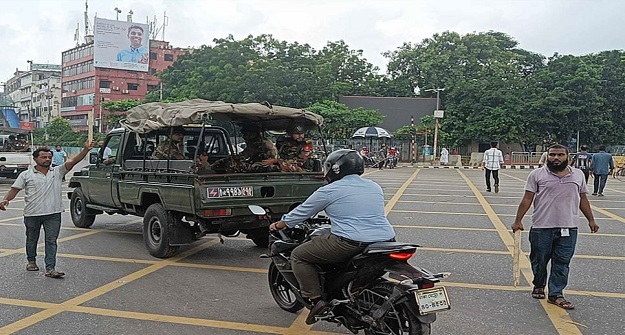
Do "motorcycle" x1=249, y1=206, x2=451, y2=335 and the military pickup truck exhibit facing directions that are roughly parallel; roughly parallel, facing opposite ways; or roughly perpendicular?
roughly parallel

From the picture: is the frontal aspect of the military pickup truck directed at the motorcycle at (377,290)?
no

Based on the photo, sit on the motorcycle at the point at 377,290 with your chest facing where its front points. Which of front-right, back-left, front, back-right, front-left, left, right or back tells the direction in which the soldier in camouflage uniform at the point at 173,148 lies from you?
front

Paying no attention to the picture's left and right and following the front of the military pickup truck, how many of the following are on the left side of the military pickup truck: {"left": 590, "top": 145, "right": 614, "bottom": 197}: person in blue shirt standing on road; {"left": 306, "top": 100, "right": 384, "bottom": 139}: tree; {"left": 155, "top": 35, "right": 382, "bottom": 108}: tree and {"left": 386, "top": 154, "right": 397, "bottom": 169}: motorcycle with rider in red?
0

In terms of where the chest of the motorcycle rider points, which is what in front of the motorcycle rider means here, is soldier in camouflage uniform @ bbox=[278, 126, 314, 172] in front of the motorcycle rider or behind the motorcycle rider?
in front

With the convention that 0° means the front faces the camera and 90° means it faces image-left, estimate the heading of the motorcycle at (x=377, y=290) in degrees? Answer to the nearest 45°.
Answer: approximately 135°

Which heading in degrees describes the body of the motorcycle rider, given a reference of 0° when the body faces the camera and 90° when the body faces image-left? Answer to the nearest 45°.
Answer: approximately 135°

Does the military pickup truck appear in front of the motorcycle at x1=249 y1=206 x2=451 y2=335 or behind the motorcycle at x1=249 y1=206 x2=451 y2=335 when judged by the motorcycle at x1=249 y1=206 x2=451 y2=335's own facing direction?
in front

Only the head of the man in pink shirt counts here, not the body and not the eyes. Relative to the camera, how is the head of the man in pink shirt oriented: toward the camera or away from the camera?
toward the camera

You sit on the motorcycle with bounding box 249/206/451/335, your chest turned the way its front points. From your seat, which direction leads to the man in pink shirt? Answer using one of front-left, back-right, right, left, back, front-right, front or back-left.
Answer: right

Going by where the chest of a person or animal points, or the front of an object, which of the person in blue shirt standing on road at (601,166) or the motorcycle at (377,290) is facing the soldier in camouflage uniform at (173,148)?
the motorcycle

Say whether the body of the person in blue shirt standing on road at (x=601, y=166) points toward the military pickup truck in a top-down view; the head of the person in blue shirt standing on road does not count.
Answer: no

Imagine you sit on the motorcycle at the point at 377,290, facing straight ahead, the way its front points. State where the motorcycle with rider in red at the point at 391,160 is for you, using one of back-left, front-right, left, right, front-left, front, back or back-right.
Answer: front-right
